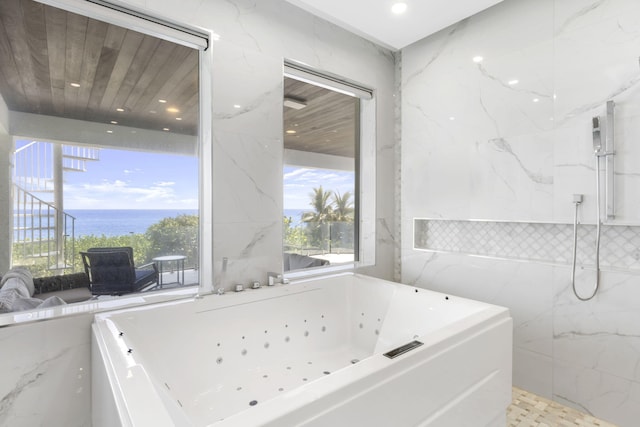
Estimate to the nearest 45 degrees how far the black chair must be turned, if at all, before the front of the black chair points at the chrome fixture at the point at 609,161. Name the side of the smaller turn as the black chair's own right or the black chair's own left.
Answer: approximately 90° to the black chair's own right

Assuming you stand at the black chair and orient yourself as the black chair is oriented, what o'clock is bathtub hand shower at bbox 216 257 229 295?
The bathtub hand shower is roughly at 4 o'clock from the black chair.

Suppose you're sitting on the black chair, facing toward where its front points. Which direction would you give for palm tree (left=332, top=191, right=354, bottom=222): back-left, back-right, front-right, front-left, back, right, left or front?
front-right

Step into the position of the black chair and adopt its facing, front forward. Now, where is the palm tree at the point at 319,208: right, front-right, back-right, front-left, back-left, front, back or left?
front-right

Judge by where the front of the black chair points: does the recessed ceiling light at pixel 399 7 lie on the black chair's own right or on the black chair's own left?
on the black chair's own right

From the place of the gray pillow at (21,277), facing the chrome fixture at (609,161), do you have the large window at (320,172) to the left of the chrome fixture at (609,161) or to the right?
left

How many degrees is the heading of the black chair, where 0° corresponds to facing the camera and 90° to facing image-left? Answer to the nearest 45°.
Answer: approximately 225°

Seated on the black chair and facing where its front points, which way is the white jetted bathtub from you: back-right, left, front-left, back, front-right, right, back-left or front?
right

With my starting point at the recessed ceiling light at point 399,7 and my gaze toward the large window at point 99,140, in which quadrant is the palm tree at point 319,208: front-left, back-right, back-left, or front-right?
front-right

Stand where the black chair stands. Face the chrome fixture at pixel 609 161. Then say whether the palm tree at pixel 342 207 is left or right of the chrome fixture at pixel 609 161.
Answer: left
